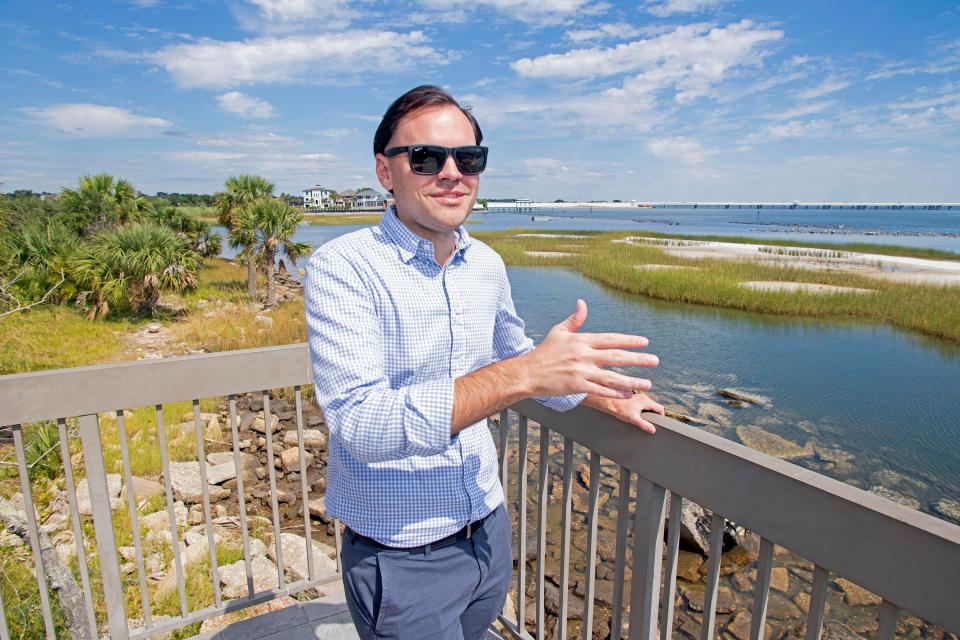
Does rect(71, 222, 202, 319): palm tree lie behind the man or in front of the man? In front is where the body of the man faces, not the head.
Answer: behind

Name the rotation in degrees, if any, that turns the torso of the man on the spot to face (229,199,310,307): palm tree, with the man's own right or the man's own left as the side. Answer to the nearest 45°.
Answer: approximately 135° to the man's own left

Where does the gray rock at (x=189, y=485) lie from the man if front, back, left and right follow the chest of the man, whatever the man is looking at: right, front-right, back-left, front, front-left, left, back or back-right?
back

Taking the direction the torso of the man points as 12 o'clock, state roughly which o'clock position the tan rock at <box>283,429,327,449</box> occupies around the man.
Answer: The tan rock is roughly at 7 o'clock from the man.

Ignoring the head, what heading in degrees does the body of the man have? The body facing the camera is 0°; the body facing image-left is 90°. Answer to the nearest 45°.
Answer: approximately 315°

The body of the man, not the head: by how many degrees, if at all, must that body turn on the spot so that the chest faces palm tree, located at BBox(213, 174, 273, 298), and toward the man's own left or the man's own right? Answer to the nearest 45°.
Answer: approximately 180°

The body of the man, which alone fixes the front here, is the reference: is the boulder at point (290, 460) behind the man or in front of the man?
behind

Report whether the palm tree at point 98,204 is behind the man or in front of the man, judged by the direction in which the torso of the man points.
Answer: behind

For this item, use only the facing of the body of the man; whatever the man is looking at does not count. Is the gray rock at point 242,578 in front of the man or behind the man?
behind

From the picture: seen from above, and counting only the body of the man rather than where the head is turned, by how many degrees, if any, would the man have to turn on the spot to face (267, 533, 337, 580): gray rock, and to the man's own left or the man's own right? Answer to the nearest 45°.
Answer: approximately 180°

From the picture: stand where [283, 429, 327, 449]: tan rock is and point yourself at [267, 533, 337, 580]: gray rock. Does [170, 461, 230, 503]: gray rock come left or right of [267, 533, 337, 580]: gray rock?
right
